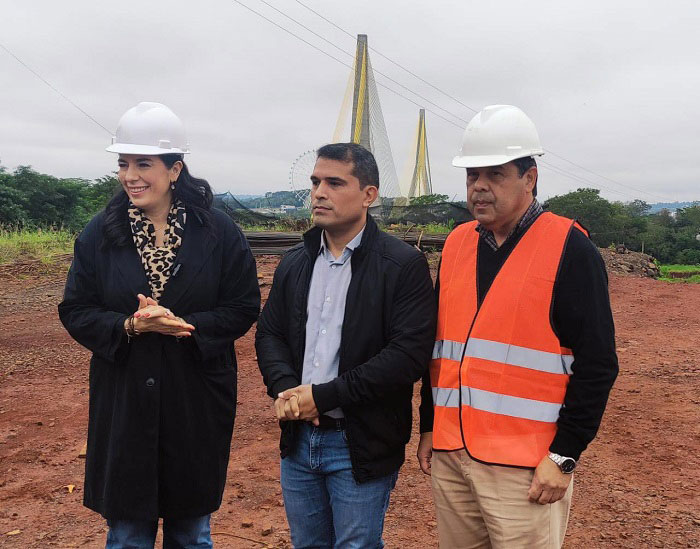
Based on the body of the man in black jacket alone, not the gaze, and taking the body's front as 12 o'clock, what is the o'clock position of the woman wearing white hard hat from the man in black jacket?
The woman wearing white hard hat is roughly at 2 o'clock from the man in black jacket.

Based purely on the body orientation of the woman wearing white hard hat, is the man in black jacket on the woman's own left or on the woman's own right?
on the woman's own left

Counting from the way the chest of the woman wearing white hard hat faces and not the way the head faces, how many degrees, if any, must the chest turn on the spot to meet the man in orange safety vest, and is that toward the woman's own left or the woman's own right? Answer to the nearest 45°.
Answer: approximately 45° to the woman's own left

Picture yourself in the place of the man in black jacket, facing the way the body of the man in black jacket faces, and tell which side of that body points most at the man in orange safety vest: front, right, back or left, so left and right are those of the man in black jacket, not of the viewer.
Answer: left

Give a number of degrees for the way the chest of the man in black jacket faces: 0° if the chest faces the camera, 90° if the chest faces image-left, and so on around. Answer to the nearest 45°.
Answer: approximately 45°

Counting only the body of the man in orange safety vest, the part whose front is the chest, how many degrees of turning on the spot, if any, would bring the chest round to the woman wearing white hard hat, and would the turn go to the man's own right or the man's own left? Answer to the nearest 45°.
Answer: approximately 45° to the man's own right

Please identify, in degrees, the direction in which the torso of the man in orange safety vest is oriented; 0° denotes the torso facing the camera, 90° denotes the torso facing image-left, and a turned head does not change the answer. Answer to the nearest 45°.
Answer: approximately 45°

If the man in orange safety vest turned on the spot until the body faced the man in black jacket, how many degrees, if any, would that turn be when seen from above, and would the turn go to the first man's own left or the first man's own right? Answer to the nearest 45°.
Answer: approximately 45° to the first man's own right
